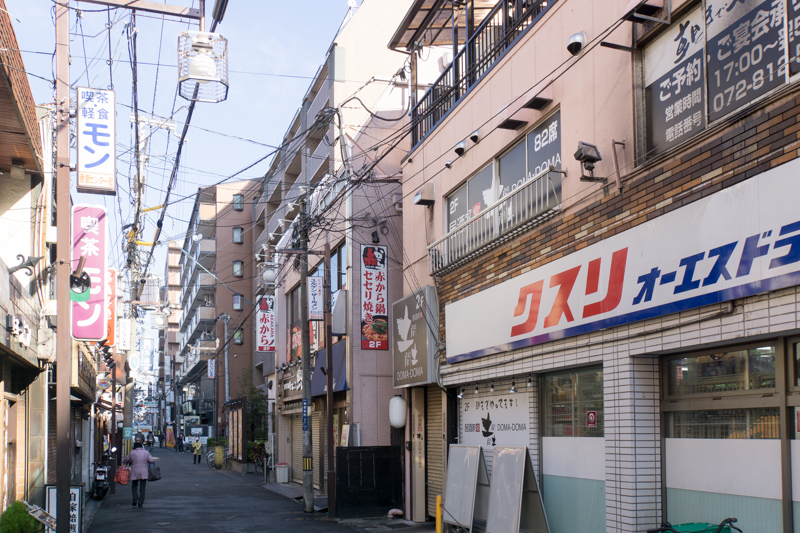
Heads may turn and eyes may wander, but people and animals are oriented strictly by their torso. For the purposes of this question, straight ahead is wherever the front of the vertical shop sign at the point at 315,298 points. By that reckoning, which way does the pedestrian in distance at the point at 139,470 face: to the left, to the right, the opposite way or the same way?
the opposite way

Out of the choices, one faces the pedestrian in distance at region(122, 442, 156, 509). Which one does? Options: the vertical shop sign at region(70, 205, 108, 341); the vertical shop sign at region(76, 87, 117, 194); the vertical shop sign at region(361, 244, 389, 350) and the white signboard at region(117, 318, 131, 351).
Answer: the white signboard

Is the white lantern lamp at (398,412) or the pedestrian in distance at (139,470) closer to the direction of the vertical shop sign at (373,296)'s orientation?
the white lantern lamp

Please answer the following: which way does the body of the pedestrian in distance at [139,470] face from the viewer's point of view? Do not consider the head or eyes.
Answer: away from the camera

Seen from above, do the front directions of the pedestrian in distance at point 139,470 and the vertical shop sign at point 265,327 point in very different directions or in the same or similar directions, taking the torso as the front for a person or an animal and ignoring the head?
very different directions

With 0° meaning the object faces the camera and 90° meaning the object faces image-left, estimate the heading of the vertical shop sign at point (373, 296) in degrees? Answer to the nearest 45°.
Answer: approximately 0°

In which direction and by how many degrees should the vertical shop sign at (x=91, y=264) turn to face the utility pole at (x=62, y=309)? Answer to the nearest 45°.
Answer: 0° — it already faces it
